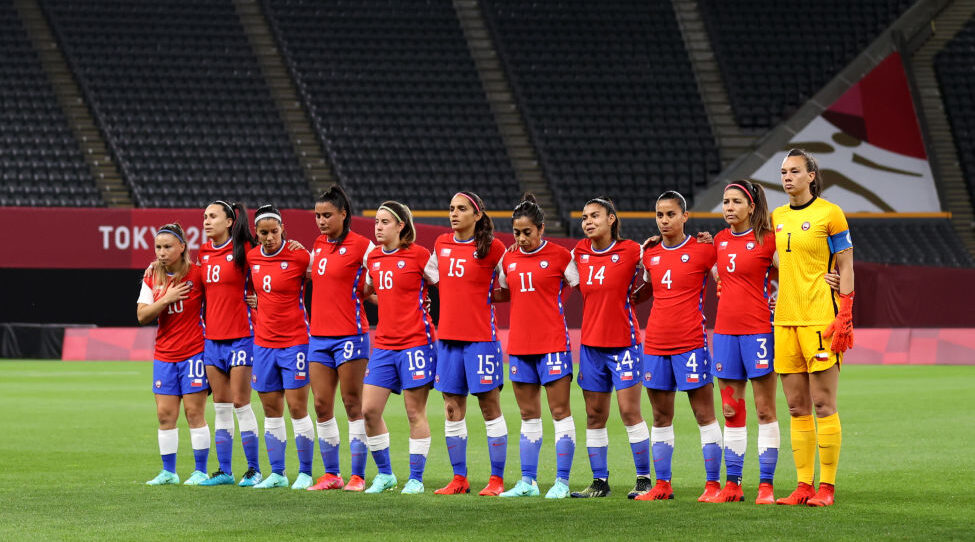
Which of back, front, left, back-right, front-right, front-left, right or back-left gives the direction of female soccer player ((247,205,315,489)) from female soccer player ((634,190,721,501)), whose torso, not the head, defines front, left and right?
front-right

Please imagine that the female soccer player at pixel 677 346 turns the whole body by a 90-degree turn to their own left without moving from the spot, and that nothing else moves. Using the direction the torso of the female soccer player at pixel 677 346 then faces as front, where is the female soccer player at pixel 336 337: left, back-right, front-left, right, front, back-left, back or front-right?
back-right

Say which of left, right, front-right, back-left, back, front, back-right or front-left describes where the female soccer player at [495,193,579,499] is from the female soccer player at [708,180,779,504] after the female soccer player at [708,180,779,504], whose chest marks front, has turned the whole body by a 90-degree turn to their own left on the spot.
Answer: back-right

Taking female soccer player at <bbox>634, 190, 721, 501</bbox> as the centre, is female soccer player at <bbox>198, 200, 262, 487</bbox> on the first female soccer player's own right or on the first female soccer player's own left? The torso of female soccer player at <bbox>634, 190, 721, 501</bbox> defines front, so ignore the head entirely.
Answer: on the first female soccer player's own right

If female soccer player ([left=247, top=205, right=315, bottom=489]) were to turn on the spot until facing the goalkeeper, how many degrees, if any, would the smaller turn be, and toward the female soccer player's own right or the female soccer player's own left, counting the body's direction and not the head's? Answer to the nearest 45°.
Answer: approximately 90° to the female soccer player's own left

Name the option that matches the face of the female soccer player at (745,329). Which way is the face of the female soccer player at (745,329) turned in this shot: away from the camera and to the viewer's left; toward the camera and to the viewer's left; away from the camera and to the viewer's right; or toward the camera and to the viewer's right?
toward the camera and to the viewer's left

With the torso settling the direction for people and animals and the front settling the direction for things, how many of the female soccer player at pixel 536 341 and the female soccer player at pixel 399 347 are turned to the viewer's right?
0

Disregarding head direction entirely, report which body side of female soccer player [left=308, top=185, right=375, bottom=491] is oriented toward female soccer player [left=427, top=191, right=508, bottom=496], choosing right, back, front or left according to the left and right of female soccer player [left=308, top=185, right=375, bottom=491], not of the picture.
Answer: left

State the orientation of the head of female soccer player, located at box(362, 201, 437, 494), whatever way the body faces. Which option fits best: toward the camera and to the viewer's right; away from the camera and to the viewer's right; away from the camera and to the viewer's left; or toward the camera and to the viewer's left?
toward the camera and to the viewer's left

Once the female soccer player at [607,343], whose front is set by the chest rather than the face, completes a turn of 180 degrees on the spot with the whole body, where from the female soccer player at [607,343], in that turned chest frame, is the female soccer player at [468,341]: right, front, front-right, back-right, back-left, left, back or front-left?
back-left

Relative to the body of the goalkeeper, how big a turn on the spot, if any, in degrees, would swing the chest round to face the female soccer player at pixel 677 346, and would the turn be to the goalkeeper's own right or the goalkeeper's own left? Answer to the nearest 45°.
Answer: approximately 45° to the goalkeeper's own right

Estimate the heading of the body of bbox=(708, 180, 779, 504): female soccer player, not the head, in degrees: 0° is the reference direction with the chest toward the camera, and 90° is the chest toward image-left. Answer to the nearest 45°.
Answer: approximately 45°

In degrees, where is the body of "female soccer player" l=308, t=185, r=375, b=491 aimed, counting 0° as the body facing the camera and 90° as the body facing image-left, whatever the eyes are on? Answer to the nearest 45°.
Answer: approximately 45°

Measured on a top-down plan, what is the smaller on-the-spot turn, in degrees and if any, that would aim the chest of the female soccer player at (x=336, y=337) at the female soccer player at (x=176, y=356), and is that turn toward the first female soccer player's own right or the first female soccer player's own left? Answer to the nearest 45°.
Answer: approximately 90° to the first female soccer player's own right

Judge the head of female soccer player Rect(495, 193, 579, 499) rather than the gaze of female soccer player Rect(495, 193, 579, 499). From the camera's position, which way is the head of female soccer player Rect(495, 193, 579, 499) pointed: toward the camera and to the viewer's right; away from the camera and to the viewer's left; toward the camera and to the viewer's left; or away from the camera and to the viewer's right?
toward the camera and to the viewer's left

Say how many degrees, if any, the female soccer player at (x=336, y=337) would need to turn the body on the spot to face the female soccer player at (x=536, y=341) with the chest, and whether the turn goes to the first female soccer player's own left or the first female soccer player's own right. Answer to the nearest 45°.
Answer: approximately 135° to the first female soccer player's own left
